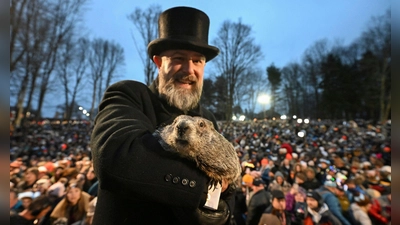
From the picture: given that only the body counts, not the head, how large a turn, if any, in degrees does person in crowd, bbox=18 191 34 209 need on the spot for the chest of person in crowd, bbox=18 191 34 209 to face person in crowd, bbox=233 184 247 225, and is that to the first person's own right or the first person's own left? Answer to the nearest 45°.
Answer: approximately 45° to the first person's own left

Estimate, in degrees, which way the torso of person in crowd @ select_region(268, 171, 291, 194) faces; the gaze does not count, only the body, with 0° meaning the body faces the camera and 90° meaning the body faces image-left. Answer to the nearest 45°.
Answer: approximately 0°

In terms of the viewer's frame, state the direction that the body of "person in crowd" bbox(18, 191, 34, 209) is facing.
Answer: toward the camera

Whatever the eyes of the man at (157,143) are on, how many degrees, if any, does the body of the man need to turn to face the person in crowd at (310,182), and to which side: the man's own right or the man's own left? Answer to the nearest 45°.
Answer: approximately 90° to the man's own left

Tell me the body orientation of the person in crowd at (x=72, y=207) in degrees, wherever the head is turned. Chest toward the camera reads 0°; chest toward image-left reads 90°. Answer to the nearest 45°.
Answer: approximately 0°

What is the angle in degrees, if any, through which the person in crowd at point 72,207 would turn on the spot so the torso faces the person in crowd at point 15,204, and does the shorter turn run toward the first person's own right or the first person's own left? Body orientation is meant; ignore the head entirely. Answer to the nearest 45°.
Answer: approximately 90° to the first person's own right

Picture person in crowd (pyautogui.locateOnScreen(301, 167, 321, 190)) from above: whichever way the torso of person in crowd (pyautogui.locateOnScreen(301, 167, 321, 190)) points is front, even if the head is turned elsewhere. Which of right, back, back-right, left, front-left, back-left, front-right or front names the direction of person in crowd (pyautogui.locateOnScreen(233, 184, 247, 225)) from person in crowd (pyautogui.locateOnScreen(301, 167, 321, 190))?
front-right

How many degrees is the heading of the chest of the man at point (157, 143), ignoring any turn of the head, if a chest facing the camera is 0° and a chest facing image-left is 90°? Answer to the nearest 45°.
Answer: approximately 315°

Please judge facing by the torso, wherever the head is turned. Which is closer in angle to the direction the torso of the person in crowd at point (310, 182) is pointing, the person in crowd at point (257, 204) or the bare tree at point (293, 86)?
the person in crowd

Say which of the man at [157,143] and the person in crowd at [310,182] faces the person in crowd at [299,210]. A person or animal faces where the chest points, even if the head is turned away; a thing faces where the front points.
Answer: the person in crowd at [310,182]

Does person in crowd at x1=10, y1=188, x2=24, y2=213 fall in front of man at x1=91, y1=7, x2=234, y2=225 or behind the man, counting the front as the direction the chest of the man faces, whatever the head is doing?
behind
